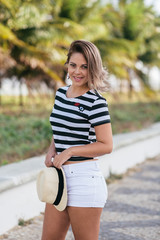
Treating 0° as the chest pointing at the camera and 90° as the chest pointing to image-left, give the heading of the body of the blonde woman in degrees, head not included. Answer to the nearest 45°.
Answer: approximately 45°
